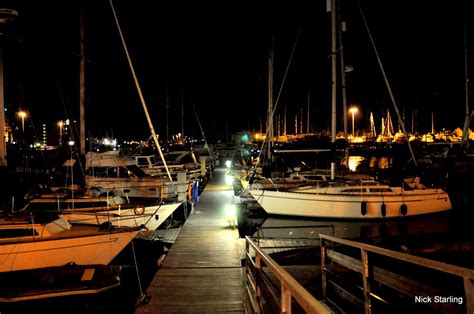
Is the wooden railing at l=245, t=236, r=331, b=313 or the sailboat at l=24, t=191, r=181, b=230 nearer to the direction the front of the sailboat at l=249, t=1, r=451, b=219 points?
the sailboat

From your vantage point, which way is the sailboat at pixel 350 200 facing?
to the viewer's left

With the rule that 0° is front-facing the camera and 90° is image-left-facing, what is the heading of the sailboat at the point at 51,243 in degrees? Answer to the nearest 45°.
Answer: approximately 270°

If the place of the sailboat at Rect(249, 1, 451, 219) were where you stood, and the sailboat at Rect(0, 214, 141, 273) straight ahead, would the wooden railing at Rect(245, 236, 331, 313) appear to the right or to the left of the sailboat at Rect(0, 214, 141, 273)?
left

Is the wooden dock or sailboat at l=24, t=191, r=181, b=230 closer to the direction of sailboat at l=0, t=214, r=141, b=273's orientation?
the wooden dock

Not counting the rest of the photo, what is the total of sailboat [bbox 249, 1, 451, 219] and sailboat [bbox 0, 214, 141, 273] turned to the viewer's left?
1

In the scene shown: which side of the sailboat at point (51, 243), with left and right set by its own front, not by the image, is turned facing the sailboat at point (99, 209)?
left

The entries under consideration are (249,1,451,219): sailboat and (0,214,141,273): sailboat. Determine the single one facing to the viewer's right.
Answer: (0,214,141,273): sailboat

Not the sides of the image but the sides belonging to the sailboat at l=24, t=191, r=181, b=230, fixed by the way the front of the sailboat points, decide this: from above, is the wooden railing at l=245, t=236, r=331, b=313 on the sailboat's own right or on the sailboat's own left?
on the sailboat's own right

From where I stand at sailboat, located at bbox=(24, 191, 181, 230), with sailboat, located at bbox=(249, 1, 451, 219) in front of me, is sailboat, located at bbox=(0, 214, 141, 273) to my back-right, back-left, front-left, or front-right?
back-right

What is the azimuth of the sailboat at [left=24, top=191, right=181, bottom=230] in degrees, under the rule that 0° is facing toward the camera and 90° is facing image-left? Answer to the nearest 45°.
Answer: approximately 270°

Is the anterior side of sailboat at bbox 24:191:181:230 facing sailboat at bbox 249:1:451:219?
yes
